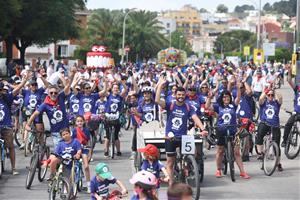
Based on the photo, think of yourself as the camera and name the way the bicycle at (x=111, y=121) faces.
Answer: facing the viewer

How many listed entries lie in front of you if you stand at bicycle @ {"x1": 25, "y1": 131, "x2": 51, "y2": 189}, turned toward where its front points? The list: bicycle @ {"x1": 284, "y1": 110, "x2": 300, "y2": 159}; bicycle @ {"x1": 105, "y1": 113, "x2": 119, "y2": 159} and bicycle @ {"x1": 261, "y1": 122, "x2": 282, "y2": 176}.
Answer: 0

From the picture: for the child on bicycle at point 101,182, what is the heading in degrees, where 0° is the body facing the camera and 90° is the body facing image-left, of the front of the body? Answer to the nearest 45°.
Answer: approximately 315°

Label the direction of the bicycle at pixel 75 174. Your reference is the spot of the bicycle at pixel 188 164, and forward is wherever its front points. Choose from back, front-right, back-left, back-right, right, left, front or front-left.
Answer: back-right

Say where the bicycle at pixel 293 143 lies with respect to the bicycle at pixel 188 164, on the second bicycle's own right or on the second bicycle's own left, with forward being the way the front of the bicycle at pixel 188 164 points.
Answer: on the second bicycle's own left

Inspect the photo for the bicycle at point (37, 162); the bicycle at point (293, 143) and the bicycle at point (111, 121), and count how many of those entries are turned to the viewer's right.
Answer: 0

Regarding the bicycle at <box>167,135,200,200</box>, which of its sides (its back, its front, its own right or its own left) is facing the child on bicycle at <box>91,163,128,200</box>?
right

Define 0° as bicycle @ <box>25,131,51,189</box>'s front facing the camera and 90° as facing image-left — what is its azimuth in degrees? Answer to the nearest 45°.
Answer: approximately 45°

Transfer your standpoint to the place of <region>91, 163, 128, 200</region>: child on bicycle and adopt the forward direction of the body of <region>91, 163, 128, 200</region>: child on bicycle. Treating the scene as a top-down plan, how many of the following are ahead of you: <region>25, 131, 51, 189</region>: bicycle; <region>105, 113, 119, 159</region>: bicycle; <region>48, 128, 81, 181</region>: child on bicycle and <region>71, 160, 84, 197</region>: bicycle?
0

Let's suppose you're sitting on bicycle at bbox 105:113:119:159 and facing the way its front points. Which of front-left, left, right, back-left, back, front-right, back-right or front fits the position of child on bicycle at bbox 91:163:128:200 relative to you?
front

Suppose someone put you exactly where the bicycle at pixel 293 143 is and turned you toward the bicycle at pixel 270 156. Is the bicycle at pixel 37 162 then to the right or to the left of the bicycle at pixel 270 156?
right

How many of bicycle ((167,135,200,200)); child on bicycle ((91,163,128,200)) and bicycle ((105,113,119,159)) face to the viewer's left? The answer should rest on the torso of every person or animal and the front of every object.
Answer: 0

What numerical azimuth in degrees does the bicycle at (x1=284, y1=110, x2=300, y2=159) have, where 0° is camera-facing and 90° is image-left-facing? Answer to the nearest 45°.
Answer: approximately 45°
